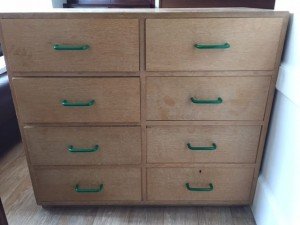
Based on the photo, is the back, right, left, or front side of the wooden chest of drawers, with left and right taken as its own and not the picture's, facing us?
front
